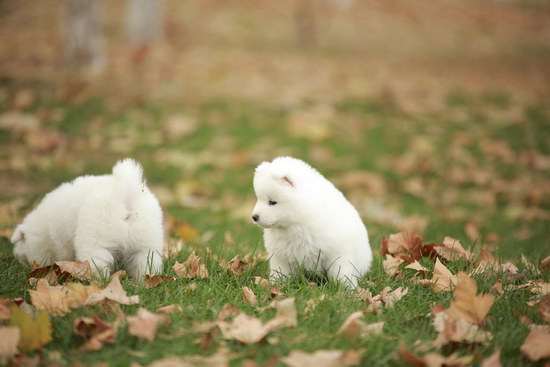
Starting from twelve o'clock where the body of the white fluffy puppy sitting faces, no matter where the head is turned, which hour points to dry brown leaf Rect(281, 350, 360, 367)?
The dry brown leaf is roughly at 9 o'clock from the white fluffy puppy sitting.

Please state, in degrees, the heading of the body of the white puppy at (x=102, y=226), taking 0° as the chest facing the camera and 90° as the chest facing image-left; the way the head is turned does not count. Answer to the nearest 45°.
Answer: approximately 135°

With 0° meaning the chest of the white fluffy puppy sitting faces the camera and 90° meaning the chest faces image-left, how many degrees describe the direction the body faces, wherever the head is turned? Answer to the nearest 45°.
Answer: approximately 90°

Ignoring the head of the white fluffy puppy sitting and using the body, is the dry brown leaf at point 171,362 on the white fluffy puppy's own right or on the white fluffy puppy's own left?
on the white fluffy puppy's own left

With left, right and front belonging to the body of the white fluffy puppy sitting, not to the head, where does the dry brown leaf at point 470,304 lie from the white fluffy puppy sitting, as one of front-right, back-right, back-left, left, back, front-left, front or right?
back-left

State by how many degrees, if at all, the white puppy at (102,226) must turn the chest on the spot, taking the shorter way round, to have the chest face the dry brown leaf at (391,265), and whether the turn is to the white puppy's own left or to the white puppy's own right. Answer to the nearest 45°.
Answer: approximately 135° to the white puppy's own right

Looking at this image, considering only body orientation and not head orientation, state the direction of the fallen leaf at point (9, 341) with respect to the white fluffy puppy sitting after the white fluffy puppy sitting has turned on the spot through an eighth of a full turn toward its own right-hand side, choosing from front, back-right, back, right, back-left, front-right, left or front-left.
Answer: left
